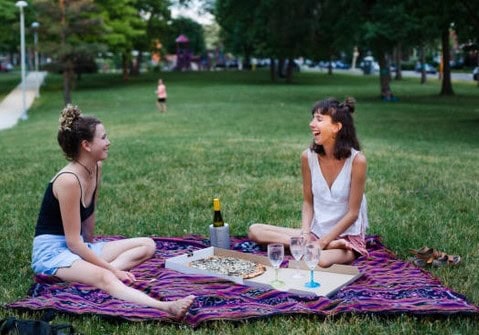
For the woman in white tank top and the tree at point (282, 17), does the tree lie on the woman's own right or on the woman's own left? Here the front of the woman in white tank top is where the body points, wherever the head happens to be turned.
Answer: on the woman's own right

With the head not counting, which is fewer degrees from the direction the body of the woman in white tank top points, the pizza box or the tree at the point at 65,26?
the pizza box

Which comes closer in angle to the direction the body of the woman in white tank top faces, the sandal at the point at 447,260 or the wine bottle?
the wine bottle

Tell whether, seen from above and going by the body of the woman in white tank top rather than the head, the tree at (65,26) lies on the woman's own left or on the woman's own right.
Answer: on the woman's own right

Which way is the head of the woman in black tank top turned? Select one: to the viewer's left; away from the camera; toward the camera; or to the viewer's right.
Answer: to the viewer's right

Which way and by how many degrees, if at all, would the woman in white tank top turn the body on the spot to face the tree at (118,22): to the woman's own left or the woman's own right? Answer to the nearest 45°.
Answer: approximately 135° to the woman's own right

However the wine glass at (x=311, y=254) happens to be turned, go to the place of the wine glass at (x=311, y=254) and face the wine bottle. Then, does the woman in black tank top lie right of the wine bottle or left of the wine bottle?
left

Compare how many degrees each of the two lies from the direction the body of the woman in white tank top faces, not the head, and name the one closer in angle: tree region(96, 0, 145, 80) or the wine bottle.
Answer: the wine bottle

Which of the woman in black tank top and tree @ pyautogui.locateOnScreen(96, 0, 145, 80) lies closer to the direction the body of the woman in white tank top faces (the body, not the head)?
the woman in black tank top

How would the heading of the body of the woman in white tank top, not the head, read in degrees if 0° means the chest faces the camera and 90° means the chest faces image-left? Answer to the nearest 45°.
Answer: approximately 45°

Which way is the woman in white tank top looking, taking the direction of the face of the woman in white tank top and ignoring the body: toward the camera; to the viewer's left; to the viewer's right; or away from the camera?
to the viewer's left

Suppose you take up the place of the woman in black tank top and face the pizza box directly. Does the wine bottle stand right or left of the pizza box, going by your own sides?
left

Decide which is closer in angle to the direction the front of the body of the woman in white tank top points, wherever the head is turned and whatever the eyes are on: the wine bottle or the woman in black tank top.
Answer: the woman in black tank top
